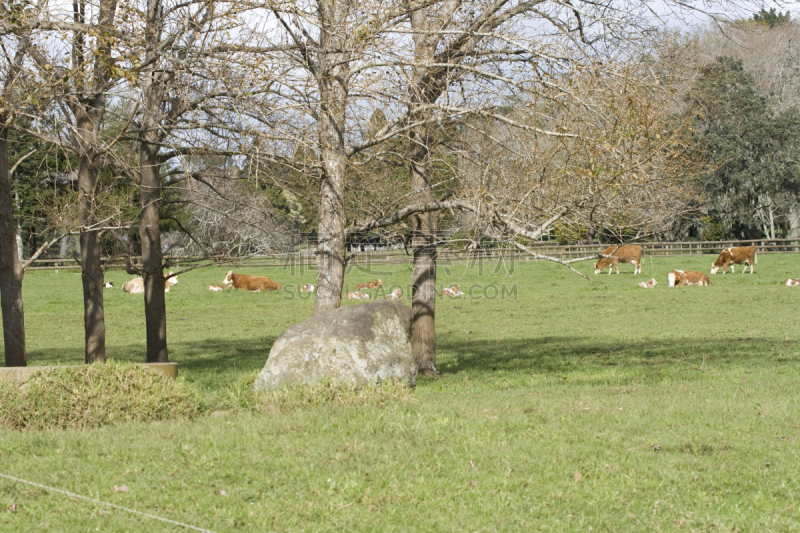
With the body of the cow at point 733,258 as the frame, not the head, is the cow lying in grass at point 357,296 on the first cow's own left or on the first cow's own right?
on the first cow's own left

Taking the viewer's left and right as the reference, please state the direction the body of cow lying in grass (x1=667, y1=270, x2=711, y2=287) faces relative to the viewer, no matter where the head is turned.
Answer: facing to the left of the viewer

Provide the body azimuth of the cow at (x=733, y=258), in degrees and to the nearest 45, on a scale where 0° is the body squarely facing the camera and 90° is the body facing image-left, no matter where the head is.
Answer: approximately 90°

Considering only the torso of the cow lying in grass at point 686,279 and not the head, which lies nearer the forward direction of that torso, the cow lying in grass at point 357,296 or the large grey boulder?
the cow lying in grass

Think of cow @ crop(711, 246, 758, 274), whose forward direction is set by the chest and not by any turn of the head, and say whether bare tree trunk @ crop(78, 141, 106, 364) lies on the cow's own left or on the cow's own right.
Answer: on the cow's own left

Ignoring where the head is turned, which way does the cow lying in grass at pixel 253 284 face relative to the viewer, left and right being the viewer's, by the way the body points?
facing to the left of the viewer

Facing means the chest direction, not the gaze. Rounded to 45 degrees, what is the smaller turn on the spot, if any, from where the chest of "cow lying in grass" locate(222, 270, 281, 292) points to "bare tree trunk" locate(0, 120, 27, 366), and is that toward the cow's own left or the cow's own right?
approximately 90° to the cow's own left

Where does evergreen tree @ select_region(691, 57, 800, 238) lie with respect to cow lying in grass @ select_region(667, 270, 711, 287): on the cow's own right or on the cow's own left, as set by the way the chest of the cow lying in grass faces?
on the cow's own right

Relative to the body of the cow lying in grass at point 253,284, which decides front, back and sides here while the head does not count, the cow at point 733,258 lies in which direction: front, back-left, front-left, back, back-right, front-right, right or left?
back
